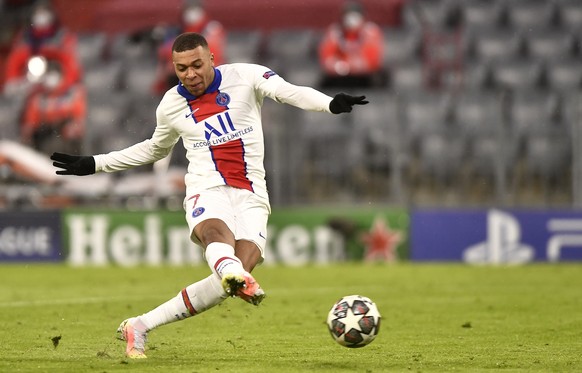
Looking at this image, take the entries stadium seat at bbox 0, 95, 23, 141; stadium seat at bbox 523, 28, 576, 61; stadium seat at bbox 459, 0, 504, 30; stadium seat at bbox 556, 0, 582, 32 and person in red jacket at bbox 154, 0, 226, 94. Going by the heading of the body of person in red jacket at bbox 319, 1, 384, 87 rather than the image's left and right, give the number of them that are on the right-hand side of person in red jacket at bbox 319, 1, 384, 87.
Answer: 2

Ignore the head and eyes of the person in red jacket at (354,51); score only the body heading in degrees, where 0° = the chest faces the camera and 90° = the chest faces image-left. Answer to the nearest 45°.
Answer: approximately 0°

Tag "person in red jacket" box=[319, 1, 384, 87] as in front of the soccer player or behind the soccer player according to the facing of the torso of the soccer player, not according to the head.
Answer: behind

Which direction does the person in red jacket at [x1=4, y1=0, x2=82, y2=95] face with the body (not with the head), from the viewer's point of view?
toward the camera

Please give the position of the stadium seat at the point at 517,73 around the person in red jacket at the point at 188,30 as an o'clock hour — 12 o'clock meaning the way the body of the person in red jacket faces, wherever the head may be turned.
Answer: The stadium seat is roughly at 9 o'clock from the person in red jacket.

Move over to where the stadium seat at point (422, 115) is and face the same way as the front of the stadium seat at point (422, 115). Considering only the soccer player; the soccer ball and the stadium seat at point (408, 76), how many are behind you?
1

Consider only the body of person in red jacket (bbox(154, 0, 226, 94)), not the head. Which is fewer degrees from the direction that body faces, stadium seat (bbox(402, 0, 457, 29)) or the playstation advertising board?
the playstation advertising board

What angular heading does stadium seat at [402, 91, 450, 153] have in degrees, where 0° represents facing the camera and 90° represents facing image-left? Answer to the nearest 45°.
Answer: approximately 0°

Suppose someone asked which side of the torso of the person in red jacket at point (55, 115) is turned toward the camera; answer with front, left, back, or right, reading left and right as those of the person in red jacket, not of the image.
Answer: front

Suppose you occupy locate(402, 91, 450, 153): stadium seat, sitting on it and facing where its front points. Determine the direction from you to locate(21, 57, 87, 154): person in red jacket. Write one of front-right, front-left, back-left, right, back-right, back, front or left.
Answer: right
